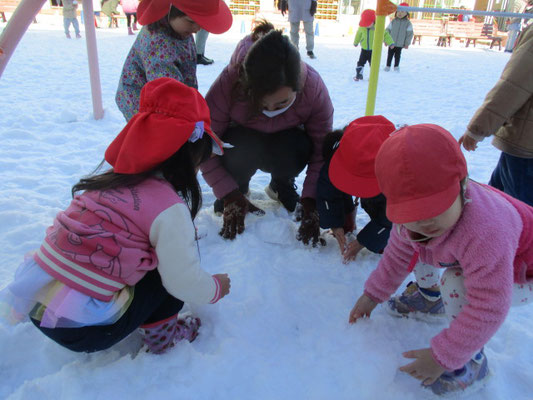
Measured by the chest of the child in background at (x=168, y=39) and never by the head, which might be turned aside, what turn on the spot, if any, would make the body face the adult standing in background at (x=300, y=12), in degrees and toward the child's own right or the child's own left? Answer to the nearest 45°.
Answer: approximately 90° to the child's own left

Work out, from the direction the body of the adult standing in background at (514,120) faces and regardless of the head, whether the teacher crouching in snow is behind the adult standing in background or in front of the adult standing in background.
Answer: in front

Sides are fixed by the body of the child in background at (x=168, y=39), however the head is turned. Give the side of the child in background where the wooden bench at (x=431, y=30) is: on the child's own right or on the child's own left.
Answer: on the child's own left

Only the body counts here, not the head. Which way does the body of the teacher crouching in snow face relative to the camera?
toward the camera

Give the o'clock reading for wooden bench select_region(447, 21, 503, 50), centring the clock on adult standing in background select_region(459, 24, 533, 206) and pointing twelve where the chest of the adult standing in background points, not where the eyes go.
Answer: The wooden bench is roughly at 3 o'clock from the adult standing in background.

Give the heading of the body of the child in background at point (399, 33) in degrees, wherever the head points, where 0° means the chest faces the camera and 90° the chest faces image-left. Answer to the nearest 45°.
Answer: approximately 0°

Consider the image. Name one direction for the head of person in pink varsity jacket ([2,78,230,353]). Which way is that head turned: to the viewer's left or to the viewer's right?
to the viewer's right

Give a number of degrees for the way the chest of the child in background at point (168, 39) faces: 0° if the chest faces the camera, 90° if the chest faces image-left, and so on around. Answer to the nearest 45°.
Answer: approximately 315°

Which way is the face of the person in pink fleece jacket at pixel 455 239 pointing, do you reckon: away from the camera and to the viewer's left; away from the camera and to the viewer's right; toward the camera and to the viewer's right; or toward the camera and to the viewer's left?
toward the camera and to the viewer's left

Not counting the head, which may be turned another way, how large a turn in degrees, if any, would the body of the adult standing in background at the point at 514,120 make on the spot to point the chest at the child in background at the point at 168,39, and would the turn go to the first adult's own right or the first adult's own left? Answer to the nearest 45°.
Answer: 0° — they already face them

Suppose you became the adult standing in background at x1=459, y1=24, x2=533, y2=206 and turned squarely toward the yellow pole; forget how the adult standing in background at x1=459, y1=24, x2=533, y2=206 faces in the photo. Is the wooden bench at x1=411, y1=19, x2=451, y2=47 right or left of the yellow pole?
right

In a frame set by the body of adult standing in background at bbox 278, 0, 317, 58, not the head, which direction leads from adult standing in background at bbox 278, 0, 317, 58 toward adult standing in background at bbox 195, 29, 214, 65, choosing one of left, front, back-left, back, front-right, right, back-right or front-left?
front-right

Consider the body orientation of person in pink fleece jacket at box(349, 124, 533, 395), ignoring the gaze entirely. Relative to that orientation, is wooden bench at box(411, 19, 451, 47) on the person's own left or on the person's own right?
on the person's own right

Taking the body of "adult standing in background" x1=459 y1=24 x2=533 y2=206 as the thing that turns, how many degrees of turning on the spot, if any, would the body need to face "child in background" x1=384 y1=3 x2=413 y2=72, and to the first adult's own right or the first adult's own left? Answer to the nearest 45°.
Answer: approximately 90° to the first adult's own right

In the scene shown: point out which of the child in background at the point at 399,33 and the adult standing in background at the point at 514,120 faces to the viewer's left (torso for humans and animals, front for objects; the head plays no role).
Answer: the adult standing in background

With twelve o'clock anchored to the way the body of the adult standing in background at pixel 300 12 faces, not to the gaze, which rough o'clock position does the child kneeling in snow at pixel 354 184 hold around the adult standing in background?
The child kneeling in snow is roughly at 12 o'clock from the adult standing in background.

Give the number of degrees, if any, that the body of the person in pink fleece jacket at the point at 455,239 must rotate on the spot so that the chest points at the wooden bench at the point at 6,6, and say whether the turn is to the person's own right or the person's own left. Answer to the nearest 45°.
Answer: approximately 90° to the person's own right

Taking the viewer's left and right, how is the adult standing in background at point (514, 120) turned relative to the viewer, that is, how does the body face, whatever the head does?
facing to the left of the viewer

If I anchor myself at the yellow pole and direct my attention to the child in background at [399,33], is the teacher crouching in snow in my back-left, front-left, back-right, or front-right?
back-left
